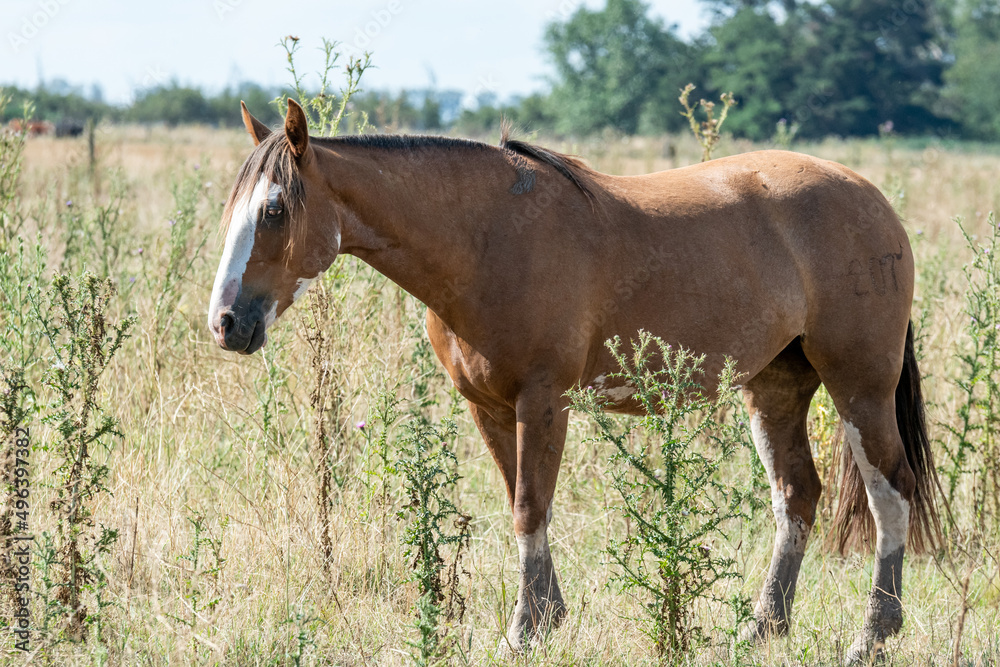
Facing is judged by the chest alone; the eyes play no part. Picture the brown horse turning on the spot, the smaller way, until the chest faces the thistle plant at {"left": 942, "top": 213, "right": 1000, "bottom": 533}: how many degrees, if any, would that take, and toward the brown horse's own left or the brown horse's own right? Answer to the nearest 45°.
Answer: approximately 135° to the brown horse's own right

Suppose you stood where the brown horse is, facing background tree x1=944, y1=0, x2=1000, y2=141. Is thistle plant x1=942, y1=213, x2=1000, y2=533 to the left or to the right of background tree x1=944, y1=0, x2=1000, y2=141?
right

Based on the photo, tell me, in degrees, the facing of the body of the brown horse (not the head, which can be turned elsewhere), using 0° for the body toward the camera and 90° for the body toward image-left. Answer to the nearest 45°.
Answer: approximately 90°

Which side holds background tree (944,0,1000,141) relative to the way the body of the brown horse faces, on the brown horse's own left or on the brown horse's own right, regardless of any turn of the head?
on the brown horse's own right
